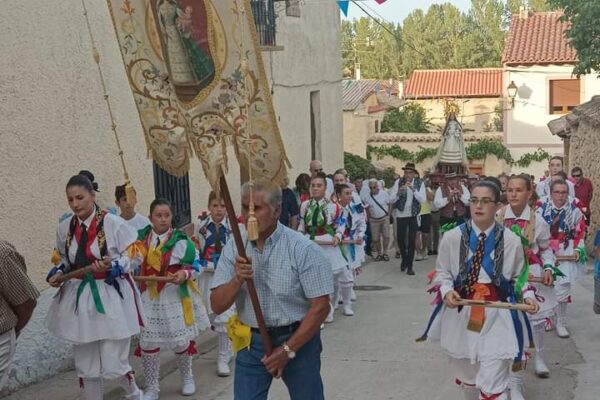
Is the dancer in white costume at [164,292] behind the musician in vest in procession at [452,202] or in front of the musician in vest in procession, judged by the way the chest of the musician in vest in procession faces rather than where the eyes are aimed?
in front

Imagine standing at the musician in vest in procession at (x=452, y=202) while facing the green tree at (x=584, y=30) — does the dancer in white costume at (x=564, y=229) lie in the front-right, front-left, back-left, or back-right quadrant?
back-right

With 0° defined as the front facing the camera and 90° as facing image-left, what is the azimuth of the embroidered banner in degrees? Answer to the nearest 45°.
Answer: approximately 0°

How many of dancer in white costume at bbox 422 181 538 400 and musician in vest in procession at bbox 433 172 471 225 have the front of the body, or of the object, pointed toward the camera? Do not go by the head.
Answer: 2

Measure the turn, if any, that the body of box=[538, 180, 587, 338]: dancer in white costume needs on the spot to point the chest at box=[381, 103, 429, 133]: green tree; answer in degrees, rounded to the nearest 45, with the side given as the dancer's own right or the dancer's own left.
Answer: approximately 180°

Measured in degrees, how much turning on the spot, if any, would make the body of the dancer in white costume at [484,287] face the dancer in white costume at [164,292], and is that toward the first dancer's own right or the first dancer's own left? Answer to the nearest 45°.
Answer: approximately 90° to the first dancer's own right

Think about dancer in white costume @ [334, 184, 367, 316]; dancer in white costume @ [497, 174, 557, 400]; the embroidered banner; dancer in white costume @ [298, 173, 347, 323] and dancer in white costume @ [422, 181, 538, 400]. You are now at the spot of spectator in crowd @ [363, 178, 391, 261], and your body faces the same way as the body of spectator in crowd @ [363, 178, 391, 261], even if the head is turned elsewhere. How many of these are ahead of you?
5

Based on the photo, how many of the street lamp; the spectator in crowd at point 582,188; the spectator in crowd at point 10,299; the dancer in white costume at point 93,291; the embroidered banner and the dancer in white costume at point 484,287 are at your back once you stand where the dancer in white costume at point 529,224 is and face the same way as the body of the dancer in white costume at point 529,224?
2
